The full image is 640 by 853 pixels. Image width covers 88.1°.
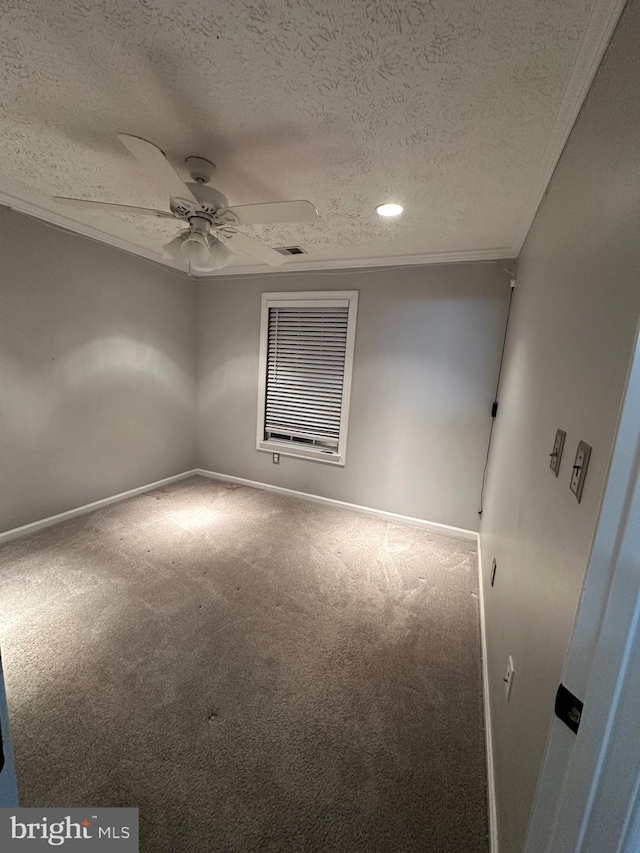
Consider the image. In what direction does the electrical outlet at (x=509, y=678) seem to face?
to the viewer's left

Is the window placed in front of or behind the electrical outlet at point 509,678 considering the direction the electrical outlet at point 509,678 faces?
in front
